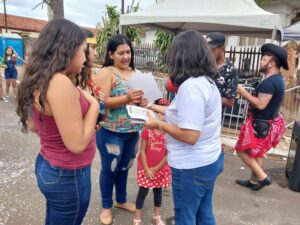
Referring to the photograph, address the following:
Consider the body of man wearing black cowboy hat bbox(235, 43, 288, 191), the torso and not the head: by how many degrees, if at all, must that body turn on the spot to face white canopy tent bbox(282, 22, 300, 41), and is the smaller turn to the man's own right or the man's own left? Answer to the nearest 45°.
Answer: approximately 90° to the man's own right

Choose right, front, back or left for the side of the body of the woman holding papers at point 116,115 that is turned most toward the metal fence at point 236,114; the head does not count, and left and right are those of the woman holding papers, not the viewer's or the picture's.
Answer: left

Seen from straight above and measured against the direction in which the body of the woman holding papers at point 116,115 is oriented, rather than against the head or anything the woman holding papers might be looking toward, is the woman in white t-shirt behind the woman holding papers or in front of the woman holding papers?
in front

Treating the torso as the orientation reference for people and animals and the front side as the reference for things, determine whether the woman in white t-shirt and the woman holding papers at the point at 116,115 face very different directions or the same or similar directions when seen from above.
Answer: very different directions

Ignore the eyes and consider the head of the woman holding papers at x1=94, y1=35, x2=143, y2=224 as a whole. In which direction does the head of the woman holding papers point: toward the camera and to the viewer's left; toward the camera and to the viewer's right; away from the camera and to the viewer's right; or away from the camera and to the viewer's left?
toward the camera and to the viewer's right

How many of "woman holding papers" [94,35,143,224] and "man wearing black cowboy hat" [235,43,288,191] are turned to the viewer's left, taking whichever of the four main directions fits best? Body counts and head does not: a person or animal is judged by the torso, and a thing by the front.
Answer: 1

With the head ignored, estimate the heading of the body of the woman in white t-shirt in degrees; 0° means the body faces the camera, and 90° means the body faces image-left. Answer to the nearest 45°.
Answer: approximately 135°

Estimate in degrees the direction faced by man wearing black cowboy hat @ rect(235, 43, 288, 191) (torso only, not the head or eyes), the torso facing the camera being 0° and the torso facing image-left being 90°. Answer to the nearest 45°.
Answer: approximately 90°

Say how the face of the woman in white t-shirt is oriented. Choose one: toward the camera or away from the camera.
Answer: away from the camera

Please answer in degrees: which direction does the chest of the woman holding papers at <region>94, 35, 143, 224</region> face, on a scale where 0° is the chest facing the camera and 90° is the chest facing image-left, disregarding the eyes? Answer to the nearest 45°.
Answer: approximately 315°

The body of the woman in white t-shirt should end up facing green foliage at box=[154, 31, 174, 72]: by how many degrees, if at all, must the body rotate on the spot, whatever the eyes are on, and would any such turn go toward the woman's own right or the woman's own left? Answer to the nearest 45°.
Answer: approximately 45° to the woman's own right

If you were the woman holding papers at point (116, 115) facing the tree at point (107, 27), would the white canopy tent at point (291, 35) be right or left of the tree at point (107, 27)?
right

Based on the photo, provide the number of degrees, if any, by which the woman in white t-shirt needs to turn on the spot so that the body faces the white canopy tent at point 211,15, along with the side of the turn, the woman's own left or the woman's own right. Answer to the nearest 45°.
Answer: approximately 45° to the woman's own right
